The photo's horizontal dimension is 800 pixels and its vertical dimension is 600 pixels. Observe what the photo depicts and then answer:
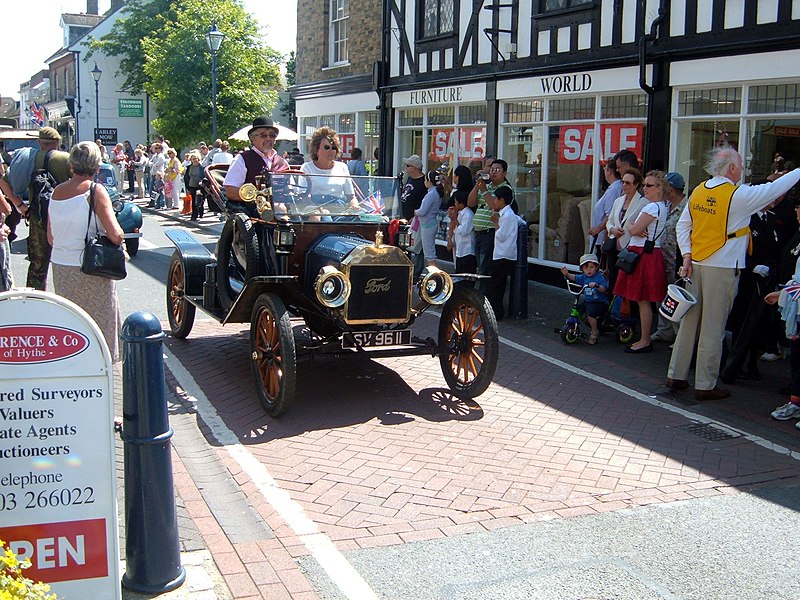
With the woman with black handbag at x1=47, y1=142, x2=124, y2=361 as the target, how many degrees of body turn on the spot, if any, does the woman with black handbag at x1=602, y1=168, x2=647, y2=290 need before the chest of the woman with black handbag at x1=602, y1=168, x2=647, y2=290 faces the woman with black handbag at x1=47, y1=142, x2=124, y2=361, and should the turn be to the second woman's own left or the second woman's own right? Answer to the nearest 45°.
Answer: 0° — they already face them

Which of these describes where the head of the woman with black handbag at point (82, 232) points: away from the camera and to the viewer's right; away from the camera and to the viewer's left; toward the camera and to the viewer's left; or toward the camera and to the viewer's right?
away from the camera and to the viewer's right

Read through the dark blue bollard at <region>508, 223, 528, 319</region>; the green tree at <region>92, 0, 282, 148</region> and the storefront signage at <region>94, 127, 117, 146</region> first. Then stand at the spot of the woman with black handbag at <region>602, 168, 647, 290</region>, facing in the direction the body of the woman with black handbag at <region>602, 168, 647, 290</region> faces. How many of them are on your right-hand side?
3

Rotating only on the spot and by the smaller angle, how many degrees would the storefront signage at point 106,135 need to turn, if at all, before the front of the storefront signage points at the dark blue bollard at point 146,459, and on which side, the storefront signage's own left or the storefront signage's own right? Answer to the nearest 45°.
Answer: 0° — it already faces it

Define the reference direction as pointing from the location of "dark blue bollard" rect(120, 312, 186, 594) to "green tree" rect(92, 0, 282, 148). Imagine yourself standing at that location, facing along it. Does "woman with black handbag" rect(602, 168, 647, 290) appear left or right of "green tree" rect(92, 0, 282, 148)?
right

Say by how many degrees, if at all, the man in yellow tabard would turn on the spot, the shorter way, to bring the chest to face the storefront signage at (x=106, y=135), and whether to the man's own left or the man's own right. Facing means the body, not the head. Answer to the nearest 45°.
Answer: approximately 90° to the man's own left

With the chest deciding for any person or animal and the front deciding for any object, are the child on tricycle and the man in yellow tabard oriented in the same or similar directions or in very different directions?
very different directions

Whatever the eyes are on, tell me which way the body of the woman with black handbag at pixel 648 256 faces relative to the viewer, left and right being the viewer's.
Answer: facing to the left of the viewer

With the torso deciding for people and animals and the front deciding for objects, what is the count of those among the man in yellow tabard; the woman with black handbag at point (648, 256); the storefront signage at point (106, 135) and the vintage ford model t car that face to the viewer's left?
1

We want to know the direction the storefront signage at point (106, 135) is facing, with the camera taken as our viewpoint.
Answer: facing the viewer

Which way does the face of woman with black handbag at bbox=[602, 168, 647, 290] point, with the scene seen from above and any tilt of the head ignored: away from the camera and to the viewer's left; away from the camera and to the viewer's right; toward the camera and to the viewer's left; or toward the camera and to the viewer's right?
toward the camera and to the viewer's left

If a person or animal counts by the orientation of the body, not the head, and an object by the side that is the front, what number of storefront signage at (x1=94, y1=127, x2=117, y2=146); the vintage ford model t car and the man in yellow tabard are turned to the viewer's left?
0
